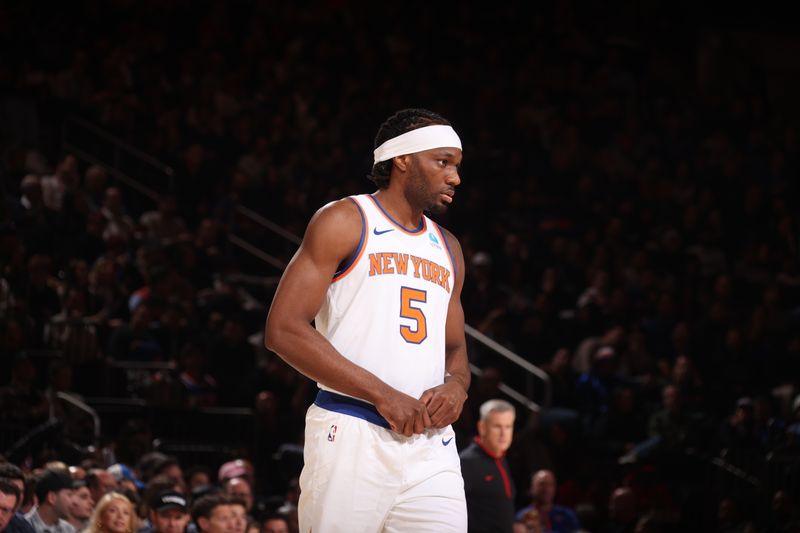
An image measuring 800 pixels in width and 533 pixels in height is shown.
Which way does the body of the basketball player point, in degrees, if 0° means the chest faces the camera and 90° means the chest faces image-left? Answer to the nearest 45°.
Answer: approximately 315°

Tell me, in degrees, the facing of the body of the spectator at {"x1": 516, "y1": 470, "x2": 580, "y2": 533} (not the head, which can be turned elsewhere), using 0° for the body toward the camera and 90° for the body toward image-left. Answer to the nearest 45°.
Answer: approximately 0°

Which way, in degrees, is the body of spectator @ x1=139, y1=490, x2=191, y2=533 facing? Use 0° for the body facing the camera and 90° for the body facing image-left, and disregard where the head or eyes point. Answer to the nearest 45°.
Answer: approximately 0°

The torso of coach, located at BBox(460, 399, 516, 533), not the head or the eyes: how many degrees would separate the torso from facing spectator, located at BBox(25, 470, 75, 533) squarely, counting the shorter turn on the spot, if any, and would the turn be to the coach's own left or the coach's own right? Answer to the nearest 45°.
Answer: approximately 135° to the coach's own right

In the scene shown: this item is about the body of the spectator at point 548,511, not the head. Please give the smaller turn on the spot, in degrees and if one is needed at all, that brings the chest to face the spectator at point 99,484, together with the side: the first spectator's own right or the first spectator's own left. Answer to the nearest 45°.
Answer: approximately 45° to the first spectator's own right

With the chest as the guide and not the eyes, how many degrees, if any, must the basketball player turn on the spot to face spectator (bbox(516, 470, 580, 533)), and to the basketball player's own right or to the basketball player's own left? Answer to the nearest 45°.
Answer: approximately 135° to the basketball player's own left

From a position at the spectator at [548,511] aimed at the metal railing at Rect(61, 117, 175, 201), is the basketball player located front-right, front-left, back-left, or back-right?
back-left

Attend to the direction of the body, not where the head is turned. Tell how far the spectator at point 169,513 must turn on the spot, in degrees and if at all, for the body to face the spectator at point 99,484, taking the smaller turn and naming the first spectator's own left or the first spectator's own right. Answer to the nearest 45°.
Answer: approximately 135° to the first spectator's own right

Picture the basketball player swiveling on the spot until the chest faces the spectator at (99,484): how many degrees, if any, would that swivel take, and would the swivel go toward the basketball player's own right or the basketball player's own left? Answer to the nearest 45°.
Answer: approximately 135° to the basketball player's own left

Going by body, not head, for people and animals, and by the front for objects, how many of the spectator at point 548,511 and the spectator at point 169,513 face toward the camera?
2

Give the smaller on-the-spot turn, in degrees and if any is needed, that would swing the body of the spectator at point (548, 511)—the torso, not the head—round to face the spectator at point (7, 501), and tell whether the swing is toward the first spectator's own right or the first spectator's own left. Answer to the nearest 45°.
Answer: approximately 45° to the first spectator's own right
